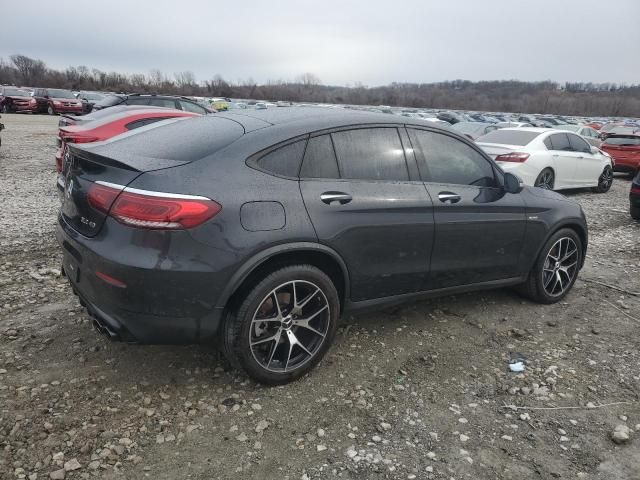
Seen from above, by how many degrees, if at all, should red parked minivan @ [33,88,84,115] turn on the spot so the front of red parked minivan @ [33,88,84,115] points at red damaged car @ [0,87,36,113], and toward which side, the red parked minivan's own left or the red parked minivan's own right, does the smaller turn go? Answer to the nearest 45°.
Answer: approximately 135° to the red parked minivan's own right

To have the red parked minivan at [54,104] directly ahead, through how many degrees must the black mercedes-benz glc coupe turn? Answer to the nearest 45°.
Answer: approximately 90° to its left

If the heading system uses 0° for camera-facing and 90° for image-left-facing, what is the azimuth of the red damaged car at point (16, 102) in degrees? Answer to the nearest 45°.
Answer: approximately 315°

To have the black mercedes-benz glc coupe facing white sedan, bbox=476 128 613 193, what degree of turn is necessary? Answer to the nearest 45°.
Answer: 0° — it already faces it

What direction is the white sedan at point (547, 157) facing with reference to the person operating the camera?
facing away from the viewer and to the right of the viewer

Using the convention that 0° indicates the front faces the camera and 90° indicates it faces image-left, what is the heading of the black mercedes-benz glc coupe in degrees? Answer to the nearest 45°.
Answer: approximately 225°

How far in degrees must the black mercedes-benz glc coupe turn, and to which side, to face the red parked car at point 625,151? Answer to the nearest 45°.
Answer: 0° — it already faces it

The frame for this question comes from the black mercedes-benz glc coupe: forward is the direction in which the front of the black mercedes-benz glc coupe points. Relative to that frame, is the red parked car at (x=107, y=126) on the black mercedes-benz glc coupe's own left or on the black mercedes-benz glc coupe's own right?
on the black mercedes-benz glc coupe's own left

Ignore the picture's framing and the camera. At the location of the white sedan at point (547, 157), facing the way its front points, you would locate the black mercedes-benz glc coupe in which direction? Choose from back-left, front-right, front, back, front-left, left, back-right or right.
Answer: back-right
